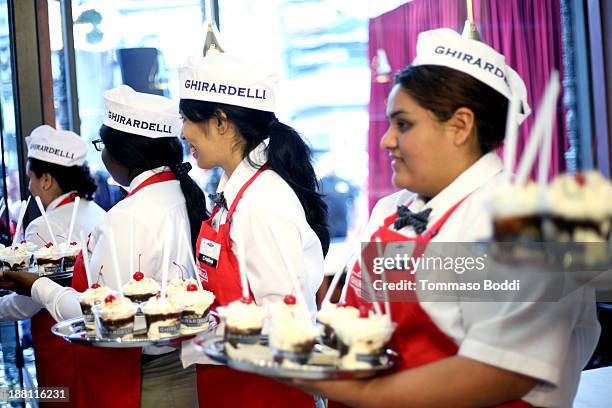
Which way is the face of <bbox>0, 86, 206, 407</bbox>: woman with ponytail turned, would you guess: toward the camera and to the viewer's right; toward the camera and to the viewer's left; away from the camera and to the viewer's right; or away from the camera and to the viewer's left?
away from the camera and to the viewer's left

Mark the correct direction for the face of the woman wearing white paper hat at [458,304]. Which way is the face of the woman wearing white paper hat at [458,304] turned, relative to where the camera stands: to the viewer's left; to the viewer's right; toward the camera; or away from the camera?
to the viewer's left

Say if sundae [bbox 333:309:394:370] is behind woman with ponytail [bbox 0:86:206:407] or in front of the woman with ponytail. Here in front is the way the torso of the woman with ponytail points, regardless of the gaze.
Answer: behind

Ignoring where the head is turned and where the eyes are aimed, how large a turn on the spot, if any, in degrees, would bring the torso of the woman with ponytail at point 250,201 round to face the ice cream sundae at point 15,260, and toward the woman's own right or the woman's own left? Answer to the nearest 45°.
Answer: approximately 45° to the woman's own right

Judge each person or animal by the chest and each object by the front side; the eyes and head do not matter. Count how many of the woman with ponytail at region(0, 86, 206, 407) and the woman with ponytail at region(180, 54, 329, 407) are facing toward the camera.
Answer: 0

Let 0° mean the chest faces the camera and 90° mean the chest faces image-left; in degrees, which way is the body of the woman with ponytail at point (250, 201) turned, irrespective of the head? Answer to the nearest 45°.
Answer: approximately 90°

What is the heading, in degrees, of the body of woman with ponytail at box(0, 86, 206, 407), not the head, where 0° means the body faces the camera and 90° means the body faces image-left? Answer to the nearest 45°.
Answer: approximately 135°
